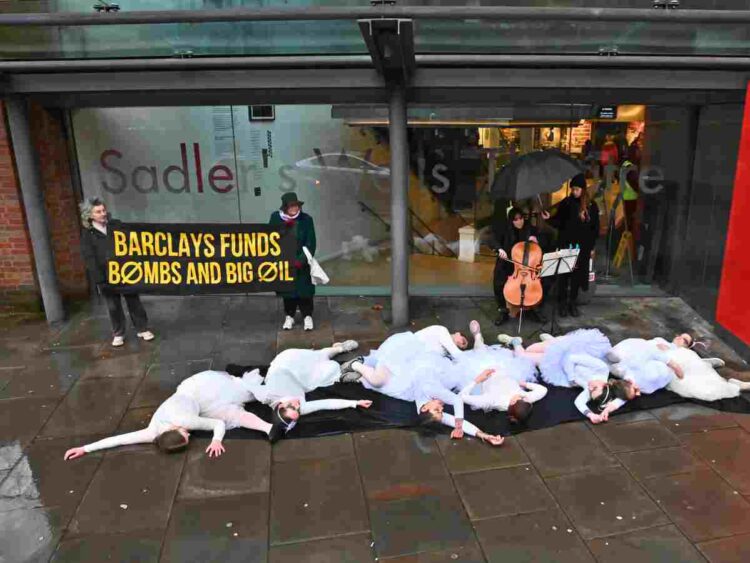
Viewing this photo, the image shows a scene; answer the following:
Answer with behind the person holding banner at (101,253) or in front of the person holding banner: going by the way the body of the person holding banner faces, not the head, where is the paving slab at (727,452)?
in front

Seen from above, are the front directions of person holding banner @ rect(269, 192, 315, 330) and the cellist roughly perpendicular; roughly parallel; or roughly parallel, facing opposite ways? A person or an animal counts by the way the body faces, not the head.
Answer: roughly parallel

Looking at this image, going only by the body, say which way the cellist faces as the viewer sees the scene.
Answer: toward the camera

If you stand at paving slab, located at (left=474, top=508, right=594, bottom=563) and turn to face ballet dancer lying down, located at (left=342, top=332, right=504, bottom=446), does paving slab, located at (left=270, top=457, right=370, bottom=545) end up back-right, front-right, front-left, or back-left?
front-left

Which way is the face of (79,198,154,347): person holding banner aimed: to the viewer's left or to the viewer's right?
to the viewer's right

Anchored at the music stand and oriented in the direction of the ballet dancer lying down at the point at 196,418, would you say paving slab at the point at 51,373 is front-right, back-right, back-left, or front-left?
front-right

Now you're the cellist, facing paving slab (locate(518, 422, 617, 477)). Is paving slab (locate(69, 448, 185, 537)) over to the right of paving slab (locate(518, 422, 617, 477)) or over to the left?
right

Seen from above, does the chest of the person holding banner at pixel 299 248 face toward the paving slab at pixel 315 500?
yes

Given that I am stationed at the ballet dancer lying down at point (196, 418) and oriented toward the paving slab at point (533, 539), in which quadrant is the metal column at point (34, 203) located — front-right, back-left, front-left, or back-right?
back-left

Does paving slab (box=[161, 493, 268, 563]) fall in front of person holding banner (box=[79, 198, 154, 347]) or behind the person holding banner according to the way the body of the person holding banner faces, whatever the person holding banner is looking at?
in front

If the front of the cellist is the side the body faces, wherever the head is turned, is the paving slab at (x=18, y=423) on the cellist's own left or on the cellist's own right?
on the cellist's own right

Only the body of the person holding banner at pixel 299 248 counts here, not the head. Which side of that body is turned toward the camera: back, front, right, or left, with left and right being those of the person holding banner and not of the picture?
front

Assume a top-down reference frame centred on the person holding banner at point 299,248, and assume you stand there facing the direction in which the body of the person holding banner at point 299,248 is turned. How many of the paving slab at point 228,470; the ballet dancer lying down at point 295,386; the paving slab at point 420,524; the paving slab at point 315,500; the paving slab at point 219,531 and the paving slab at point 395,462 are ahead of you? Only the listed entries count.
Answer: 6

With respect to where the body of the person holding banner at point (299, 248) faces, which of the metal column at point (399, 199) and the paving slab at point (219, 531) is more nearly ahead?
the paving slab

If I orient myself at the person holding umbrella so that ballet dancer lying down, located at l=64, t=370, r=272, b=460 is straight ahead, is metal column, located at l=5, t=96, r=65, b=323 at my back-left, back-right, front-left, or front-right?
front-right
